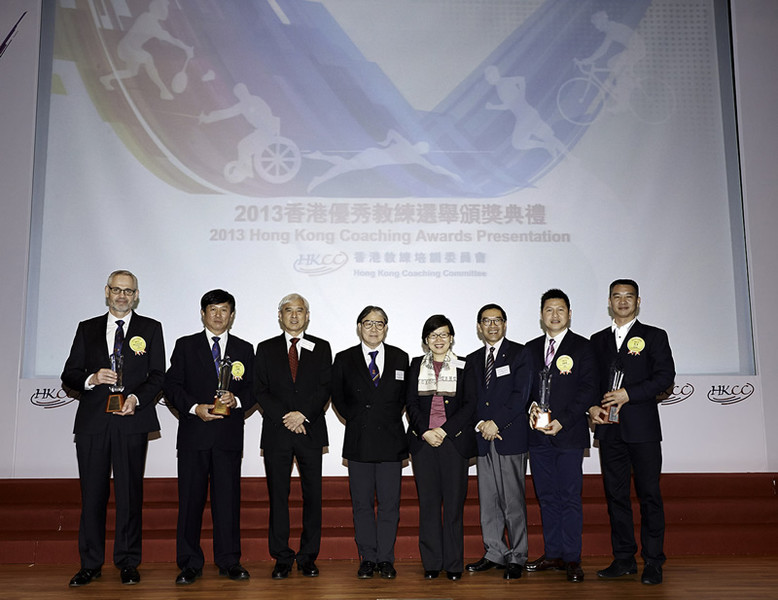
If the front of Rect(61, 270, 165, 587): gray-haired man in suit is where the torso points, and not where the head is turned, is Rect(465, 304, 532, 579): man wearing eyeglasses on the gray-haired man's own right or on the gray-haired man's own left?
on the gray-haired man's own left

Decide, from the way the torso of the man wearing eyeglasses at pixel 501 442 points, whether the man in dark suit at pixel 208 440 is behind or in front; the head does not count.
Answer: in front

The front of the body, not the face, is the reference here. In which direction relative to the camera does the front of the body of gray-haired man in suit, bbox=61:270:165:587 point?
toward the camera

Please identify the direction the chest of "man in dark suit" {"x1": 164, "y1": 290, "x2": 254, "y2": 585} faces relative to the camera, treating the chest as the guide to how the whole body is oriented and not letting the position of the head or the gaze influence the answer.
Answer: toward the camera

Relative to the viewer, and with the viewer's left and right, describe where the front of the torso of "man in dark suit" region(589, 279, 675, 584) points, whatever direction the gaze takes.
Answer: facing the viewer and to the left of the viewer

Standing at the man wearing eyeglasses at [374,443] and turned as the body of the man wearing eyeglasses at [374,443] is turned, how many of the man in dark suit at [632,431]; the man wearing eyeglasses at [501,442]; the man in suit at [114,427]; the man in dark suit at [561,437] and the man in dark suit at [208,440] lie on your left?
3

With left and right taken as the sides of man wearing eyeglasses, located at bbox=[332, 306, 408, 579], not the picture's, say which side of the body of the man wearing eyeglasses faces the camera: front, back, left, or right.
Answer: front

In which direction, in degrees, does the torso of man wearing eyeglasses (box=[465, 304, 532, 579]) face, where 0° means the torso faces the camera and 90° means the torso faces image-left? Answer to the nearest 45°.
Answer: approximately 45°

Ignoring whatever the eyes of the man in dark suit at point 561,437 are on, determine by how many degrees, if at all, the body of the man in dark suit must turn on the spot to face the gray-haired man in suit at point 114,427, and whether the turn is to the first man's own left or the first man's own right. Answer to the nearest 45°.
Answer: approximately 45° to the first man's own right

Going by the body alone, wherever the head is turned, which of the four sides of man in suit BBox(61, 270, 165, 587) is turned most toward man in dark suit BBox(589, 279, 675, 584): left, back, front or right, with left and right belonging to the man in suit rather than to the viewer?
left

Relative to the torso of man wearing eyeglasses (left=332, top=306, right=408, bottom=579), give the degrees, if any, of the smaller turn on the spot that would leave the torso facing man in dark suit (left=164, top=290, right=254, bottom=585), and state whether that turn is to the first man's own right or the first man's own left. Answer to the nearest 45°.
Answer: approximately 90° to the first man's own right
